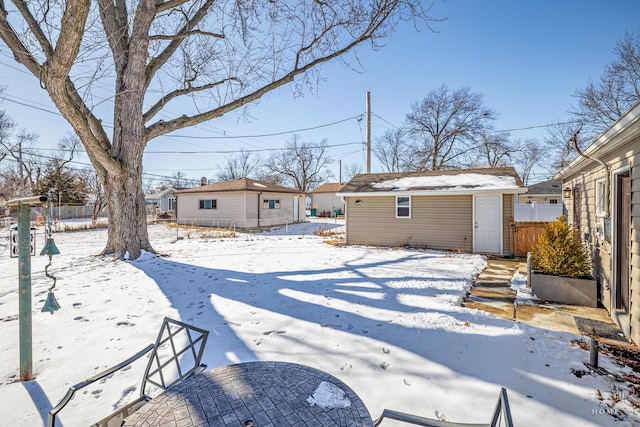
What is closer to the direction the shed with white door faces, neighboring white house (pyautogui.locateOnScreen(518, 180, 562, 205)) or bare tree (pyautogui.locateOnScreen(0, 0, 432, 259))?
the bare tree

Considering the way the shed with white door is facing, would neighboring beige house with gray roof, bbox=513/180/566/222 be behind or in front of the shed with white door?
behind

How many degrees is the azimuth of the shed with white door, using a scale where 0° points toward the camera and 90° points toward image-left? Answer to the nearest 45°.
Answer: approximately 0°

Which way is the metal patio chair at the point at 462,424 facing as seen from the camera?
to the viewer's left

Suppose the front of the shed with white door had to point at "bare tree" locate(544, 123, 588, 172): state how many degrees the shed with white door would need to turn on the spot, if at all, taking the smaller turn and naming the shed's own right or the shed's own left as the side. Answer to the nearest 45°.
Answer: approximately 135° to the shed's own left

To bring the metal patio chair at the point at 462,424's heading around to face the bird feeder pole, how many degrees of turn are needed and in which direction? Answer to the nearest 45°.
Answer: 0° — it already faces it

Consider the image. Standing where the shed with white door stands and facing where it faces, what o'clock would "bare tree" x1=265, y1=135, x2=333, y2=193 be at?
The bare tree is roughly at 5 o'clock from the shed with white door.

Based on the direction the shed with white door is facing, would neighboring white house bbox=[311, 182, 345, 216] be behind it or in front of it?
behind

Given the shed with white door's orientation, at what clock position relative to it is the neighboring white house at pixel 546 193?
The neighboring white house is roughly at 7 o'clock from the shed with white door.

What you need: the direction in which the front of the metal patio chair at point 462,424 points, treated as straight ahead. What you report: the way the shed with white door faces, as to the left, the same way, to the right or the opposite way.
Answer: to the left

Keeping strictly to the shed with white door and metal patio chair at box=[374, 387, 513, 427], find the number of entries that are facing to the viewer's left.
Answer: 1

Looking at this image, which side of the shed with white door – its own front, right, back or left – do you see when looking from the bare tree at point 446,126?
back

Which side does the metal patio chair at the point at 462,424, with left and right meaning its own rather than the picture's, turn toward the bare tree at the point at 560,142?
right

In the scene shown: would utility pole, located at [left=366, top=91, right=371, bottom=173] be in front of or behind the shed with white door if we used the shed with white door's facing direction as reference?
behind

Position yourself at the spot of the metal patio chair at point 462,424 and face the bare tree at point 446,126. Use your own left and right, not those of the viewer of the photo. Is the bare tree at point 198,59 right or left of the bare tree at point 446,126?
left
